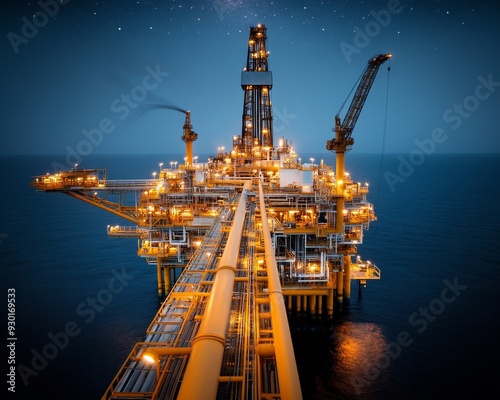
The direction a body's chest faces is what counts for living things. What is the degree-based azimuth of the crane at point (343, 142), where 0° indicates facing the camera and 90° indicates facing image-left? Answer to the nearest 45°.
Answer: approximately 270°
